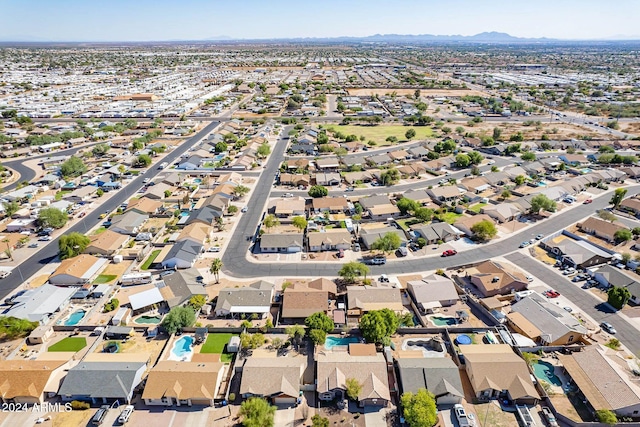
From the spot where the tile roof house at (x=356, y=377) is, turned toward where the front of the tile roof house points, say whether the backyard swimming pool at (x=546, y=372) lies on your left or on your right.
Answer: on your left

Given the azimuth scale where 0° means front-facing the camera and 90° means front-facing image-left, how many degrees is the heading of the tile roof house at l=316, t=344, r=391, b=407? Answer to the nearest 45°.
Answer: approximately 0°

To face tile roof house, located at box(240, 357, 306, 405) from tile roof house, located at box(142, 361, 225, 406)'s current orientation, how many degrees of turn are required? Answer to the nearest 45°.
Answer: approximately 90° to its left

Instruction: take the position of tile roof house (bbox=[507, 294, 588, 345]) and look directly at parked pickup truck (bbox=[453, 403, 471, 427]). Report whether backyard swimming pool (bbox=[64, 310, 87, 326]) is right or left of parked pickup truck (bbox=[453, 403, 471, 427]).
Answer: right

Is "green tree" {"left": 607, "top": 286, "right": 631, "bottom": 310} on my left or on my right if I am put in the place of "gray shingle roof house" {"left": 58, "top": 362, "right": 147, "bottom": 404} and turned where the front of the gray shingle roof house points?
on my left

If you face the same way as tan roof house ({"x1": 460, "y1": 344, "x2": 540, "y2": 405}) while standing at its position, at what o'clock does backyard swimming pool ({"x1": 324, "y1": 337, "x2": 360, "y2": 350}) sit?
The backyard swimming pool is roughly at 3 o'clock from the tan roof house.

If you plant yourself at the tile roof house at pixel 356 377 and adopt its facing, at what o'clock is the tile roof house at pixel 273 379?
the tile roof house at pixel 273 379 is roughly at 3 o'clock from the tile roof house at pixel 356 377.

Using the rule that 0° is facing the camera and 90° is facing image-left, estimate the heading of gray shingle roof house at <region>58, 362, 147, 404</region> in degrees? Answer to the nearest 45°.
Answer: approximately 0°

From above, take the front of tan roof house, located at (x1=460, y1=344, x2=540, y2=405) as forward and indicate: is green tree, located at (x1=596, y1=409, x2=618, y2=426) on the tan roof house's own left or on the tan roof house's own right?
on the tan roof house's own left
